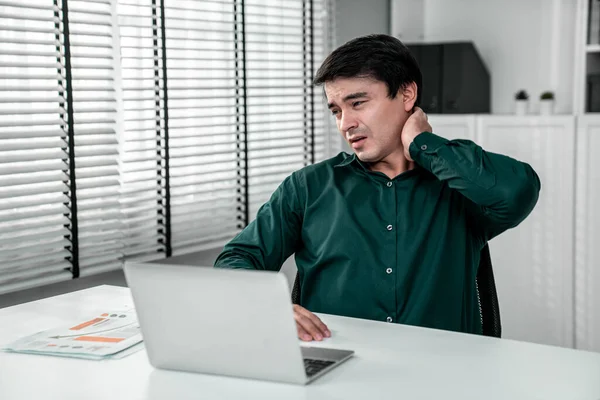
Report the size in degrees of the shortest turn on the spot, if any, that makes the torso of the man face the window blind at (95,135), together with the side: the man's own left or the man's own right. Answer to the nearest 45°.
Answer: approximately 135° to the man's own right

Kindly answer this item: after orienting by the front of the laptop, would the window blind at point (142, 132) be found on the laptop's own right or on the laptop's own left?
on the laptop's own left

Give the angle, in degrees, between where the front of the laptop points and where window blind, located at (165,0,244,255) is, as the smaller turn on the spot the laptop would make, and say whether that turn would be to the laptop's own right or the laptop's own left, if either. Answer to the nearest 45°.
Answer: approximately 45° to the laptop's own left

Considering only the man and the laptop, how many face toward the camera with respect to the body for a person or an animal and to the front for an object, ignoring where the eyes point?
1

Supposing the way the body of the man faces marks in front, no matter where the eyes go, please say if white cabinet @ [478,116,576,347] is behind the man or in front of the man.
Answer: behind

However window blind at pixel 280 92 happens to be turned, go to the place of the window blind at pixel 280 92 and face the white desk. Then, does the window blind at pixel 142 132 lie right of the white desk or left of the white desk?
right

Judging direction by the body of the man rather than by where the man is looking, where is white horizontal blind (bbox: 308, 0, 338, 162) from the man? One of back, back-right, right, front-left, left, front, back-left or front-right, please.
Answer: back

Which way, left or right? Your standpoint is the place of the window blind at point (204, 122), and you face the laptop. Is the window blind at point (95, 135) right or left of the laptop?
right

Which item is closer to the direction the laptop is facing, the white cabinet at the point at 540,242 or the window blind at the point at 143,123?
the white cabinet

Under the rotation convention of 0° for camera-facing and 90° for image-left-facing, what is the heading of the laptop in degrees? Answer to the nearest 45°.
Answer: approximately 225°
